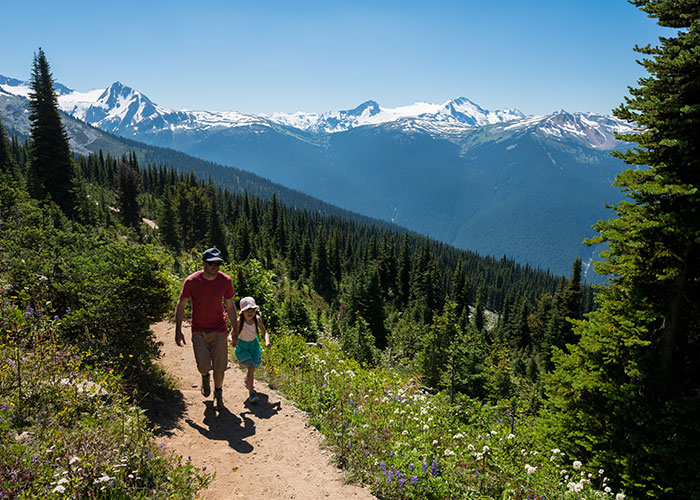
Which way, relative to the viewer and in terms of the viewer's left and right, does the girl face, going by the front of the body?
facing the viewer

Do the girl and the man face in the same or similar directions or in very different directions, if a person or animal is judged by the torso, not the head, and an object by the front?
same or similar directions

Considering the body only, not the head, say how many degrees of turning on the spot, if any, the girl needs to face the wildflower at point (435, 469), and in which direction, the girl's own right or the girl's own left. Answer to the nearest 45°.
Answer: approximately 45° to the girl's own left

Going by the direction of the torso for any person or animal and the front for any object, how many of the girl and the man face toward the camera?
2

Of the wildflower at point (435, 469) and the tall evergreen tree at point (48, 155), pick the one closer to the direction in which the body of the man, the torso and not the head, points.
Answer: the wildflower

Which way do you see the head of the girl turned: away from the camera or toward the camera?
toward the camera

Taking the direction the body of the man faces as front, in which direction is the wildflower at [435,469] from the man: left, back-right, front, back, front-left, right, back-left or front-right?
front-left

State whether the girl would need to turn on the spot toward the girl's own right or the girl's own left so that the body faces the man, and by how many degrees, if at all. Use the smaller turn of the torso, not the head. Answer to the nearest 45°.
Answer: approximately 45° to the girl's own right

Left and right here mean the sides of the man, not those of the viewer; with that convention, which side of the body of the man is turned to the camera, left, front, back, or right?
front

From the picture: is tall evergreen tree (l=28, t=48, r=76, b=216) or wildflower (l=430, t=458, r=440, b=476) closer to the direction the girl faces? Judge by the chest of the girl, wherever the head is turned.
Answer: the wildflower
